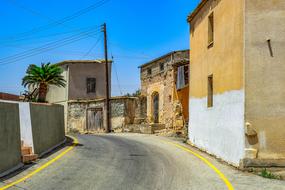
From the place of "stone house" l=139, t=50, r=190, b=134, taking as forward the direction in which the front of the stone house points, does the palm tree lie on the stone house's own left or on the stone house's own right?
on the stone house's own right

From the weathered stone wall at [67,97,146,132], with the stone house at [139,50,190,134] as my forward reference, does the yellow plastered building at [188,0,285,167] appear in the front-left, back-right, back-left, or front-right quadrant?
front-right

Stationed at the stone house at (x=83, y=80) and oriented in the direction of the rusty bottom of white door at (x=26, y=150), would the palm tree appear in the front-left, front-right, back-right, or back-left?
front-right

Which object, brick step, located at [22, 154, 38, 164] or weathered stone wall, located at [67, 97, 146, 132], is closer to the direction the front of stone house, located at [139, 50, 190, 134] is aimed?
the brick step

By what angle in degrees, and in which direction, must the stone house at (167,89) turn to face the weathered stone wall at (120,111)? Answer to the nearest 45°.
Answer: approximately 90° to its right

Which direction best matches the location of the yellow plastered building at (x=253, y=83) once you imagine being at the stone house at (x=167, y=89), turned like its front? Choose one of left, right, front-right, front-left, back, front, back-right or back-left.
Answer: front-left

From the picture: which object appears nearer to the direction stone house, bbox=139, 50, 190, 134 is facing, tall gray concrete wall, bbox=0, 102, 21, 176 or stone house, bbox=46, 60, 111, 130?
the tall gray concrete wall

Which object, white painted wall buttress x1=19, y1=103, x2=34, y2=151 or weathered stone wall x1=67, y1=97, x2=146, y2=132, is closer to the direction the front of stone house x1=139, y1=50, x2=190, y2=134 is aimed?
the white painted wall buttress

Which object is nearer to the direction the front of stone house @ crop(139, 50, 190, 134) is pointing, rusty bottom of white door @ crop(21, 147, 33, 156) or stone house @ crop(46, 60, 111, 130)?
the rusty bottom of white door

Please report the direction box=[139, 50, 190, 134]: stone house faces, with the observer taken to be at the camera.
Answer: facing the viewer and to the left of the viewer

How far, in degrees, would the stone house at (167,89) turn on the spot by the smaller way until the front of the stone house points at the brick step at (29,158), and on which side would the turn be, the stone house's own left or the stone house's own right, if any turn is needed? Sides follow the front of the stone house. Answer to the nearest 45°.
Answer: approximately 45° to the stone house's own left
